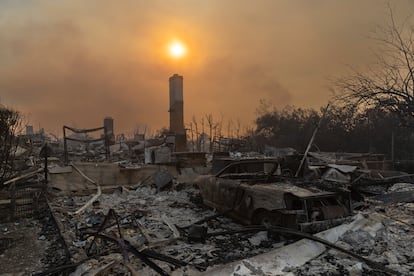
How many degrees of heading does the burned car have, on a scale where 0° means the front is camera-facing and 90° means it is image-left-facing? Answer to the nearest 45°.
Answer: approximately 315°
